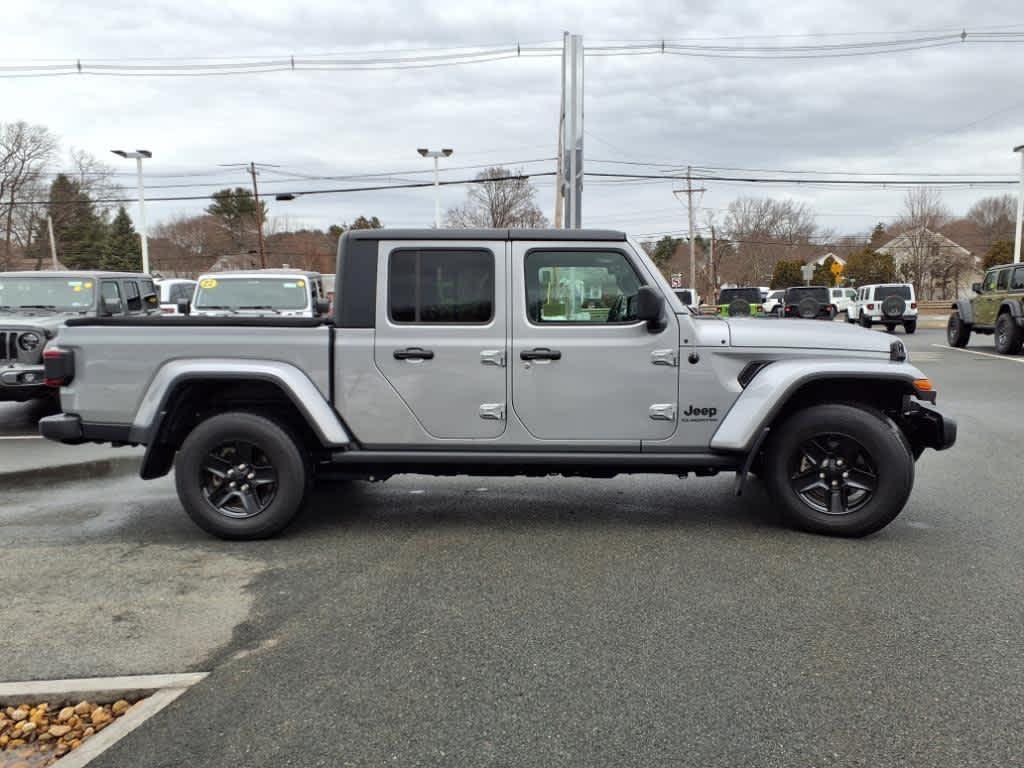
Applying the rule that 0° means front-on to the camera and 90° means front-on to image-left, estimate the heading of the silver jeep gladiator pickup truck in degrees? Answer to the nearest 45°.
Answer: approximately 270°

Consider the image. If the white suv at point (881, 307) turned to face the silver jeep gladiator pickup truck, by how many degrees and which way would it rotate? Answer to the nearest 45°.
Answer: approximately 135° to its left

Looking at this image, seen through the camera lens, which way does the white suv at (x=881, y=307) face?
facing away from the viewer and to the left of the viewer

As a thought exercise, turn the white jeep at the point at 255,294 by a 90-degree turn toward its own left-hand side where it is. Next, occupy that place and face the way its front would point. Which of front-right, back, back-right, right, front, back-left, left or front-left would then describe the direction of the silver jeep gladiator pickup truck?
right

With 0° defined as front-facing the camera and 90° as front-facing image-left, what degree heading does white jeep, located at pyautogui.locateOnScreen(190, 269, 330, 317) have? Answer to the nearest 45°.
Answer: approximately 0°

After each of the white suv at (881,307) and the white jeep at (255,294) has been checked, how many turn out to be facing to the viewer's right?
0

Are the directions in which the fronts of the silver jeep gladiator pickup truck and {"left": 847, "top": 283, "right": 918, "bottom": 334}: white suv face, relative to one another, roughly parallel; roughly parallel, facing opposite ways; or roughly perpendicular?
roughly perpendicular

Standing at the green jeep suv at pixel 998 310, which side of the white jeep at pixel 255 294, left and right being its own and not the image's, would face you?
left

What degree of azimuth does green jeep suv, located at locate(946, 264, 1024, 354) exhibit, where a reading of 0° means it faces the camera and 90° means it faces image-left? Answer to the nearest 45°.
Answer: approximately 135°

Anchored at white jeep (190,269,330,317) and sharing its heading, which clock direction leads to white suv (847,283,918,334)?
The white suv is roughly at 8 o'clock from the white jeep.

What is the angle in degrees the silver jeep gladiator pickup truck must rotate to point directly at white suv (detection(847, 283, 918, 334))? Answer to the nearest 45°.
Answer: approximately 45° to its left
